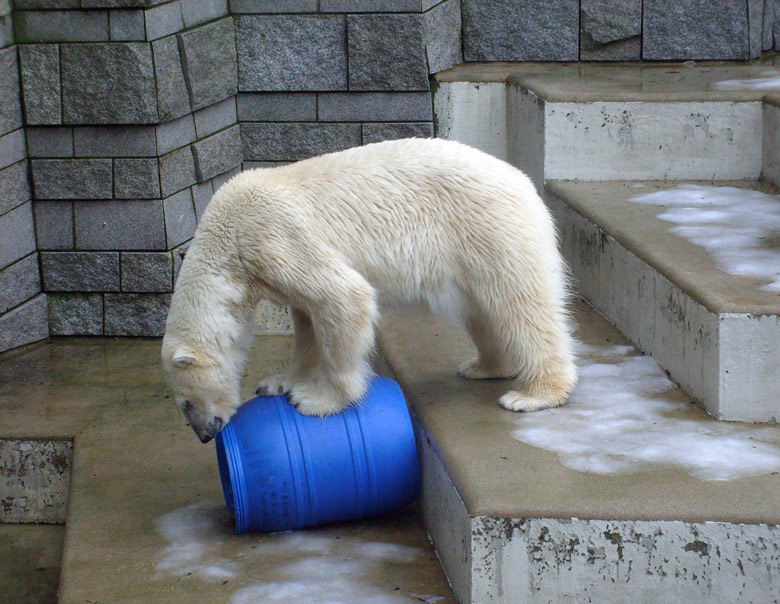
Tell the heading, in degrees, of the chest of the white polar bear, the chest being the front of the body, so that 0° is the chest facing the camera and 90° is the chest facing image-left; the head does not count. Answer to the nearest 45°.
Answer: approximately 90°
